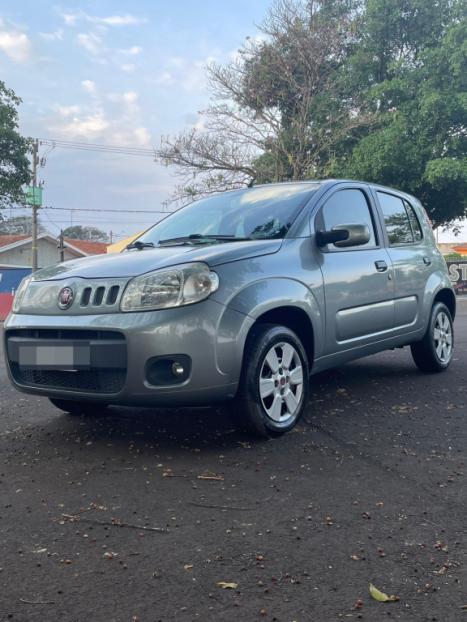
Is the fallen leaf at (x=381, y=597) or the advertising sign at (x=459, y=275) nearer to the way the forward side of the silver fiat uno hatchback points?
the fallen leaf

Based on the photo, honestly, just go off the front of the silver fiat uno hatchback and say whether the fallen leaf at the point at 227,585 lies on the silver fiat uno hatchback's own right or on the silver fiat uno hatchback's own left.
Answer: on the silver fiat uno hatchback's own left

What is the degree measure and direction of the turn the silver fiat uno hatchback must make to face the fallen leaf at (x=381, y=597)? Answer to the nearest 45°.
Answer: approximately 45° to its left

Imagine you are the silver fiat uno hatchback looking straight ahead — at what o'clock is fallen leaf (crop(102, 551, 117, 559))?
The fallen leaf is roughly at 11 o'clock from the silver fiat uno hatchback.

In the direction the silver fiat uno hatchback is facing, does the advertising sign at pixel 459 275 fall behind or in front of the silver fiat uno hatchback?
behind

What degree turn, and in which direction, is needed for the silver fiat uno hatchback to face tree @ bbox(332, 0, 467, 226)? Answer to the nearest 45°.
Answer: approximately 135° to its right

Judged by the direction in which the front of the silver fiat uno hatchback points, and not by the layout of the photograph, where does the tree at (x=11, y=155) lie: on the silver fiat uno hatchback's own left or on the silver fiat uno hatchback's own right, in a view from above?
on the silver fiat uno hatchback's own right

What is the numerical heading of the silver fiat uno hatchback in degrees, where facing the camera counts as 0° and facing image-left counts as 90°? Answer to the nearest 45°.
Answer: approximately 45°

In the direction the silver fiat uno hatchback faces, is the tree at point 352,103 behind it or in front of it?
behind
